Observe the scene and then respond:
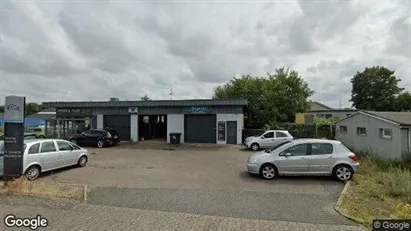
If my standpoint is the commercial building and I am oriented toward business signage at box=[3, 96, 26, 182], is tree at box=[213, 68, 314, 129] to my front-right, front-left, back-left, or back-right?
back-left

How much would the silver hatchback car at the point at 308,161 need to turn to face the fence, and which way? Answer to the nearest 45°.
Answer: approximately 90° to its right

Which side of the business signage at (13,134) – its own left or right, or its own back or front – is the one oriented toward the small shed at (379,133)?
left

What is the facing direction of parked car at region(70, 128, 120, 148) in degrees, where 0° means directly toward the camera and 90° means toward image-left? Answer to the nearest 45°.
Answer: approximately 135°

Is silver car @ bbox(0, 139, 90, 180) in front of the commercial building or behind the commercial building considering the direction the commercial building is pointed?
in front

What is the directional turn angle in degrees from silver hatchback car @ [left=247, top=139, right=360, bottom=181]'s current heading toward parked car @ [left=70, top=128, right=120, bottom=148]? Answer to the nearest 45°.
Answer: approximately 45° to its right

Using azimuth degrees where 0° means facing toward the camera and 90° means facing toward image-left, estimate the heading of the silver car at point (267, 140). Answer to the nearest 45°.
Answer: approximately 45°

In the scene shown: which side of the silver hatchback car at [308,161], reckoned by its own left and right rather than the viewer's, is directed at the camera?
left

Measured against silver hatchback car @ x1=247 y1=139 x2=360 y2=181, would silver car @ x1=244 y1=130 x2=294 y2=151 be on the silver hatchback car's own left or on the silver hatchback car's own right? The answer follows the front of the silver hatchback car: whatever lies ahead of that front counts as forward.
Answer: on the silver hatchback car's own right

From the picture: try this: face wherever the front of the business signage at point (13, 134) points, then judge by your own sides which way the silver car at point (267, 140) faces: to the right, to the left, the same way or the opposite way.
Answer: to the right

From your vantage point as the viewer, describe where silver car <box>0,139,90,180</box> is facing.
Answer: facing away from the viewer and to the right of the viewer

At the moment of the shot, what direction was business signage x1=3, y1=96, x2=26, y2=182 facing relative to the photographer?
facing the viewer

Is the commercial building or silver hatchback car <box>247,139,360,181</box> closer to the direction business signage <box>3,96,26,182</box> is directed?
the silver hatchback car
